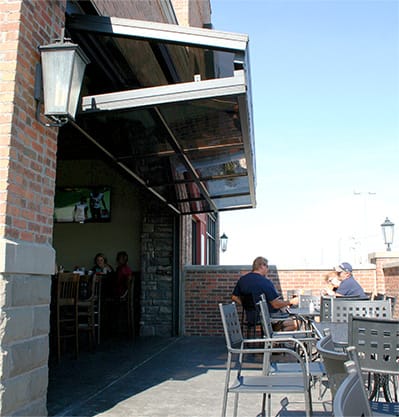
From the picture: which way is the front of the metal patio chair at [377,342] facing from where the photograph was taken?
facing away from the viewer

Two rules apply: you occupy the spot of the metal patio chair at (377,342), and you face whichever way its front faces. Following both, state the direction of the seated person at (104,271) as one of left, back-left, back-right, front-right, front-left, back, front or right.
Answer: front-left

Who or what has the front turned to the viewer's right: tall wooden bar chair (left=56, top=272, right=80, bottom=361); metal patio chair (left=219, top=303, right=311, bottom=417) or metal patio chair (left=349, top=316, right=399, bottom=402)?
metal patio chair (left=219, top=303, right=311, bottom=417)

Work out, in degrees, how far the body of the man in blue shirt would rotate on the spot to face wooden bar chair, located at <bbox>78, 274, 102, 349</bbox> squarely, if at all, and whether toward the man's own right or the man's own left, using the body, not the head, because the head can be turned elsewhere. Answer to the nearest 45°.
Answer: approximately 135° to the man's own left

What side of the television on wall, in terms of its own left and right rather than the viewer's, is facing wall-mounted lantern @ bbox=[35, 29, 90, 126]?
front

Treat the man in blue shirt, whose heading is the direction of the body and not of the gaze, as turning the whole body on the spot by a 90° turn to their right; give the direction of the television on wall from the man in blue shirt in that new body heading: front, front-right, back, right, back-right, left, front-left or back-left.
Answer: back

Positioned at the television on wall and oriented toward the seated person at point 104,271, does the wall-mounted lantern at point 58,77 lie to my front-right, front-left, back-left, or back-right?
front-right

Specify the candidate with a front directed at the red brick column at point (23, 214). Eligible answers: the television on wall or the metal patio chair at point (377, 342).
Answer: the television on wall

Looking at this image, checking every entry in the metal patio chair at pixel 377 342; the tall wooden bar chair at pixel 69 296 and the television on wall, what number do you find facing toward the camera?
1

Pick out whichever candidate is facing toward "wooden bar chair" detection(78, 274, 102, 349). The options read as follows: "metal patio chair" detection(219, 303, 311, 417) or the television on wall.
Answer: the television on wall

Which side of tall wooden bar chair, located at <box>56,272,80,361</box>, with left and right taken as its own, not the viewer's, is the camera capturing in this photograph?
back

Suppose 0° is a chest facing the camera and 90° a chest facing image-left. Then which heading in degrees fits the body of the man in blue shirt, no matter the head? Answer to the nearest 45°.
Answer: approximately 225°

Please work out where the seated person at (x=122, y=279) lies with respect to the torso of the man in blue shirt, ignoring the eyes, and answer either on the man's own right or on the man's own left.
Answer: on the man's own left

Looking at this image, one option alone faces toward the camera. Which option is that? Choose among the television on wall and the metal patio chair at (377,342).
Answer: the television on wall

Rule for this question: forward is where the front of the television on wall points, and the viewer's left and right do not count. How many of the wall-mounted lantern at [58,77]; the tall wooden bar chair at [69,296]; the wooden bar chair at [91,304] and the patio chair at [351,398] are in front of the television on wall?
4

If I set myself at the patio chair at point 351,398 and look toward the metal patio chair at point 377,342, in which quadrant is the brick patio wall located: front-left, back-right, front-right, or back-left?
front-left

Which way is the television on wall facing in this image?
toward the camera

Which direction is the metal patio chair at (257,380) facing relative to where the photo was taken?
to the viewer's right

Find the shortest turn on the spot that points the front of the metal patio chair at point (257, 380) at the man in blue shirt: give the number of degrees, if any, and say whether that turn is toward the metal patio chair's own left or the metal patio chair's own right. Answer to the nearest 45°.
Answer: approximately 90° to the metal patio chair's own left
